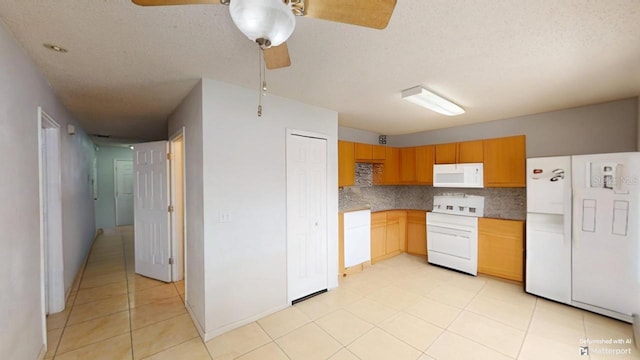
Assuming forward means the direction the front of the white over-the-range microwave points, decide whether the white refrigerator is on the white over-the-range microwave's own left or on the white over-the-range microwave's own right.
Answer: on the white over-the-range microwave's own left

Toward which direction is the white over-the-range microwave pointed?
toward the camera

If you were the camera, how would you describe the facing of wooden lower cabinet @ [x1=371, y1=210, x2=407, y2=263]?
facing the viewer and to the right of the viewer

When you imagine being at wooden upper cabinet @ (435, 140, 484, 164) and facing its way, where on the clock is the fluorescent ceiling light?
The fluorescent ceiling light is roughly at 11 o'clock from the wooden upper cabinet.

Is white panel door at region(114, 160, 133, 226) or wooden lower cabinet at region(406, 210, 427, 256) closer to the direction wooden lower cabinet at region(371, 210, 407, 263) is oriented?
the wooden lower cabinet

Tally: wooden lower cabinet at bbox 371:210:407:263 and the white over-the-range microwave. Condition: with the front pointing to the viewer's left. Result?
0

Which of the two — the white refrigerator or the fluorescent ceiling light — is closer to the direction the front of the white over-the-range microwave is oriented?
the fluorescent ceiling light

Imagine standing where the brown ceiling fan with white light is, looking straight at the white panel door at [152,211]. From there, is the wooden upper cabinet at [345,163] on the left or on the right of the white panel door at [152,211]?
right

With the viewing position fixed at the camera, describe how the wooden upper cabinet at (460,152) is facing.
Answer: facing the viewer and to the left of the viewer
